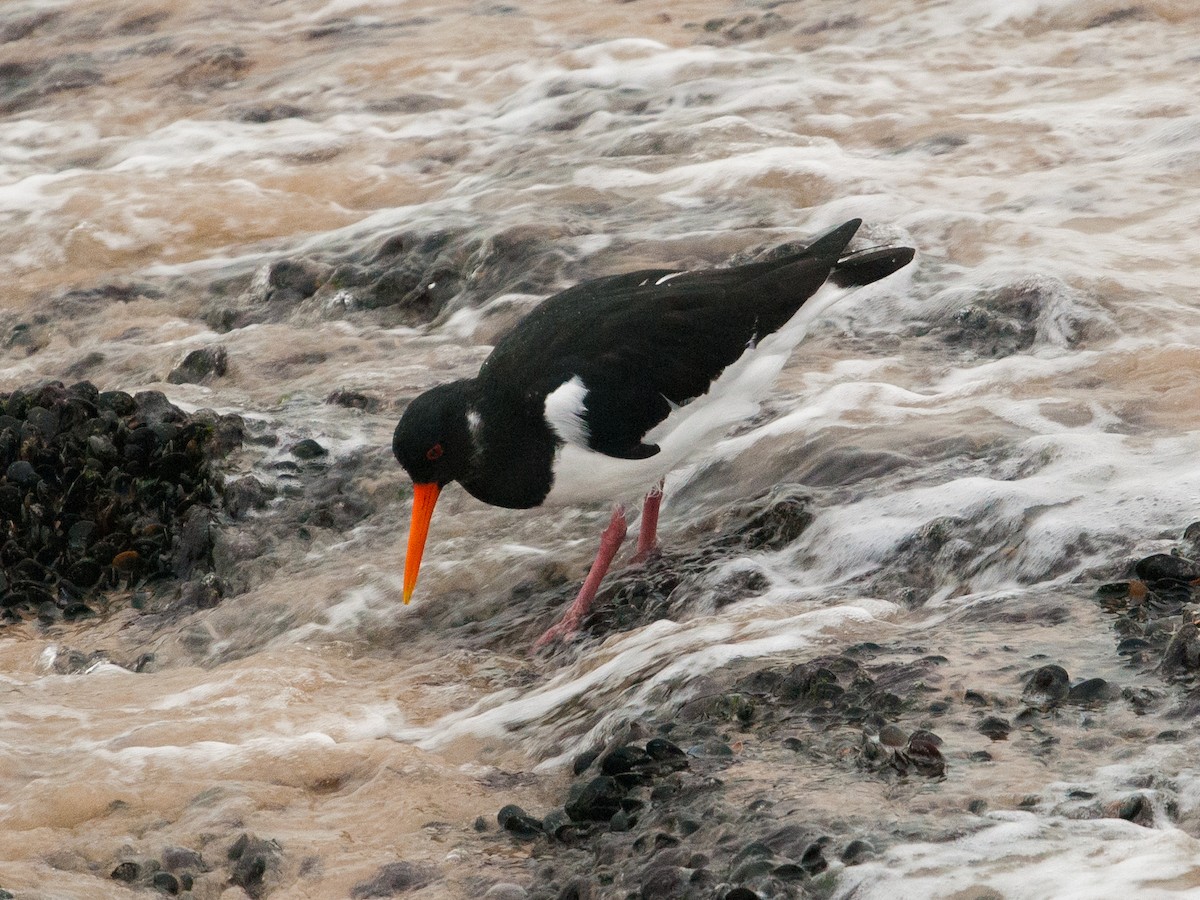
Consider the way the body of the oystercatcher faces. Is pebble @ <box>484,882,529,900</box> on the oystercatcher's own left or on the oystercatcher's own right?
on the oystercatcher's own left

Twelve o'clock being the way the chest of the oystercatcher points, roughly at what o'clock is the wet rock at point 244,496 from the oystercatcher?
The wet rock is roughly at 1 o'clock from the oystercatcher.

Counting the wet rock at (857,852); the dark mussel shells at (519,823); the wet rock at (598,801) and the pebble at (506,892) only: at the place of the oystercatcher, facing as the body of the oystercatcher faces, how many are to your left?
4

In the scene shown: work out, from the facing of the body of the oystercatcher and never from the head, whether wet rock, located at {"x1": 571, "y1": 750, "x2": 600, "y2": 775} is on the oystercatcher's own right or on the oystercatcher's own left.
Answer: on the oystercatcher's own left

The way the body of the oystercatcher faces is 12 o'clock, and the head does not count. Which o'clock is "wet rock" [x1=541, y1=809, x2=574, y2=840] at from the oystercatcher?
The wet rock is roughly at 9 o'clock from the oystercatcher.

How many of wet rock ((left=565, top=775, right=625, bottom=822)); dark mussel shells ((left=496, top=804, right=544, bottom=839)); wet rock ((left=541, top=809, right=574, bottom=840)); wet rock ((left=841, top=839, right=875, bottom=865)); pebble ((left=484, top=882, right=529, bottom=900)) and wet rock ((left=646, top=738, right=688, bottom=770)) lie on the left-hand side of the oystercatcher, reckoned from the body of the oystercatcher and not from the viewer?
6

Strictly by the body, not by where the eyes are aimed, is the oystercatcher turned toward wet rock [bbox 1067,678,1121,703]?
no

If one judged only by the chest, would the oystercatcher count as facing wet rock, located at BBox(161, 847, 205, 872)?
no

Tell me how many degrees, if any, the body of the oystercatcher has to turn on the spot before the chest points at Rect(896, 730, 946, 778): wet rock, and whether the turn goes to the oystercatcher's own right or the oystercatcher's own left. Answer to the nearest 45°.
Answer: approximately 90° to the oystercatcher's own left

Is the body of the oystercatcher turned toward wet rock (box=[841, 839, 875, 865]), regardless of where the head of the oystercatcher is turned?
no

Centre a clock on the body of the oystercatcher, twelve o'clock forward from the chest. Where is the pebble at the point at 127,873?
The pebble is roughly at 10 o'clock from the oystercatcher.

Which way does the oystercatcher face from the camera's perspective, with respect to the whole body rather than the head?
to the viewer's left

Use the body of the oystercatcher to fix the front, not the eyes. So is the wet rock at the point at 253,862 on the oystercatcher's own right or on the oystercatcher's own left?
on the oystercatcher's own left

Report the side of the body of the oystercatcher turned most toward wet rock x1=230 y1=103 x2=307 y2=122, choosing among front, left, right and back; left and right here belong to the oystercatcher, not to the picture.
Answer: right

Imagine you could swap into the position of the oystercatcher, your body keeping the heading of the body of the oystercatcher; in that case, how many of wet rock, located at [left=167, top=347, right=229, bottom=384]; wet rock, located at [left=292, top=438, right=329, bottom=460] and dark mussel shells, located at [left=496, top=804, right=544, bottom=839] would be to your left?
1

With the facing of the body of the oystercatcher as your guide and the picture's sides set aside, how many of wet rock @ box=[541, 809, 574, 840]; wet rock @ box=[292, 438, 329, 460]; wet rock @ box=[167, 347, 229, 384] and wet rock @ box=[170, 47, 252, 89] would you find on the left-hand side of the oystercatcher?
1
